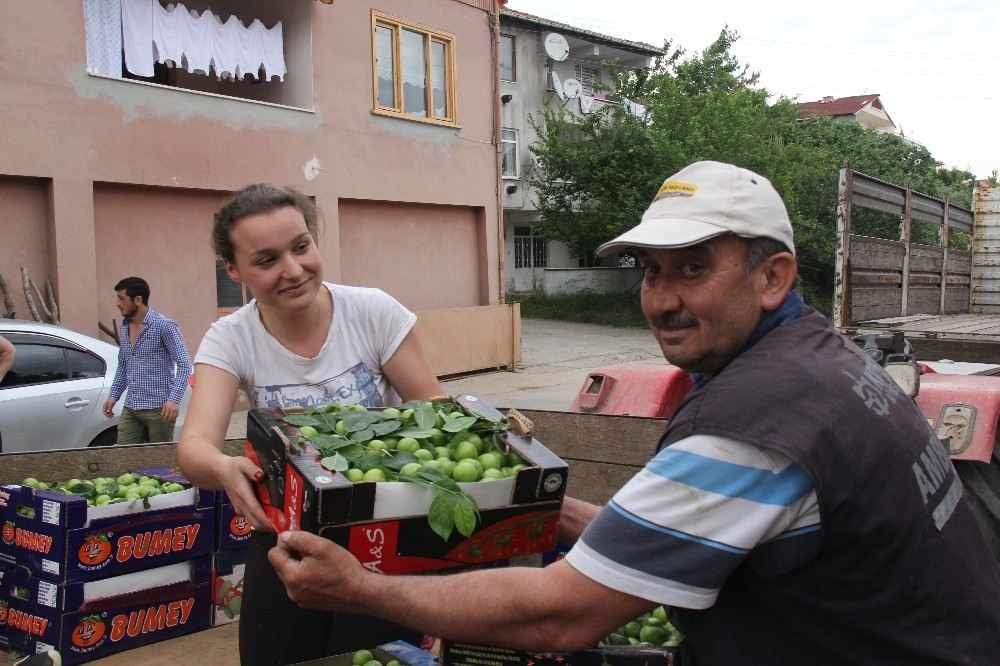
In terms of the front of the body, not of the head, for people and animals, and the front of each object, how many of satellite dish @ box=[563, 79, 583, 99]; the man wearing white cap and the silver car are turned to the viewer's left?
2

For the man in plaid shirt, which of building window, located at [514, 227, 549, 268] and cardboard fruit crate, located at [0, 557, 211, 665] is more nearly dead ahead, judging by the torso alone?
the cardboard fruit crate

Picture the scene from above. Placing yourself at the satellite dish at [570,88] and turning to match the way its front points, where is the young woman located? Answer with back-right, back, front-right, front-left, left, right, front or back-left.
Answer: front-right

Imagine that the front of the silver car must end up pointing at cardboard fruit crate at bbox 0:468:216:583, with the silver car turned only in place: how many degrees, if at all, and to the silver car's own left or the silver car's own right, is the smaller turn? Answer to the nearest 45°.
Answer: approximately 90° to the silver car's own left

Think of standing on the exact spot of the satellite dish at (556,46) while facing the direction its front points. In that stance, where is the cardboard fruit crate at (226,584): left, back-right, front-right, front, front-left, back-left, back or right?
front-right

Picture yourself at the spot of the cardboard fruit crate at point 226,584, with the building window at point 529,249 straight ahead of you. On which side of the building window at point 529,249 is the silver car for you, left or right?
left

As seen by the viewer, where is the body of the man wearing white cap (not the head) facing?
to the viewer's left

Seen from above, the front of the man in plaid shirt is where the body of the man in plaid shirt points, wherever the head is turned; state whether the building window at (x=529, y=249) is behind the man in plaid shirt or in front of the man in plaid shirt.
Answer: behind

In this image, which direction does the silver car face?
to the viewer's left

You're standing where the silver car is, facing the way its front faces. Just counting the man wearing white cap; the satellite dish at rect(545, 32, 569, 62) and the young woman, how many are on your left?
2

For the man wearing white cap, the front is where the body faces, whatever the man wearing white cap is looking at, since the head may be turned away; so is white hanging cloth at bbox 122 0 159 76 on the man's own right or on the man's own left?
on the man's own right

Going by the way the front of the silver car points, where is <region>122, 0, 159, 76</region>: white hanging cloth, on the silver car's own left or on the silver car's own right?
on the silver car's own right

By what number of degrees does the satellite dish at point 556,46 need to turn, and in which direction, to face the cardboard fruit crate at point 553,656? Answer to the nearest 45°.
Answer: approximately 45° to its right

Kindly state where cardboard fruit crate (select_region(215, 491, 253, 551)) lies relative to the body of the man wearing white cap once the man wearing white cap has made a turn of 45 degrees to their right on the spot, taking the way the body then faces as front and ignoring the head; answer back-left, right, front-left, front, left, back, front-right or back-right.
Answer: front

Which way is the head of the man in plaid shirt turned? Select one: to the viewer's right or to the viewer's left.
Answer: to the viewer's left

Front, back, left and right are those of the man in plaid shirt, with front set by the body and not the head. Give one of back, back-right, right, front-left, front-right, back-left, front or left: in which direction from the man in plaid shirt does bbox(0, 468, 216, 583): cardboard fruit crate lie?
front-left
